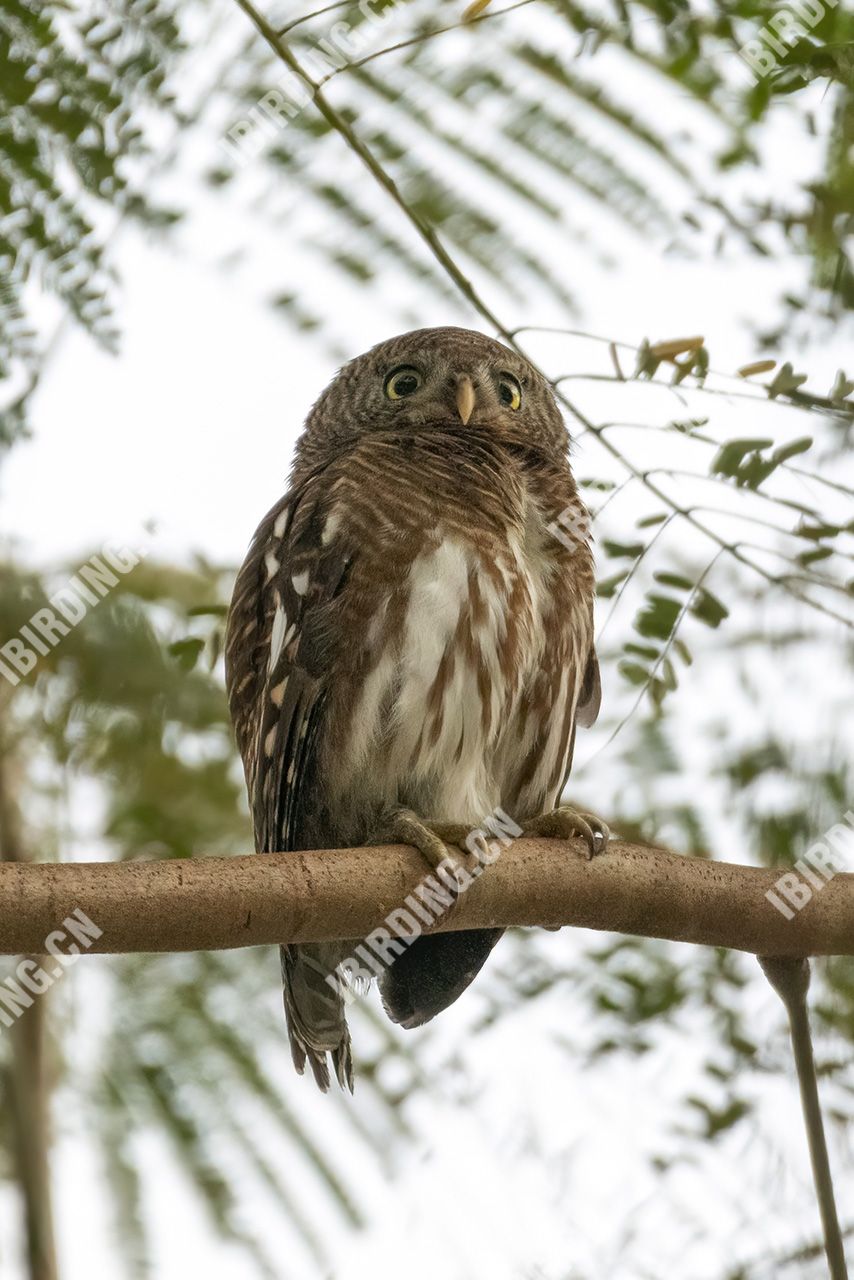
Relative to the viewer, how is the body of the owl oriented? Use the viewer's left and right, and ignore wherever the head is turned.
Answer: facing the viewer and to the right of the viewer
